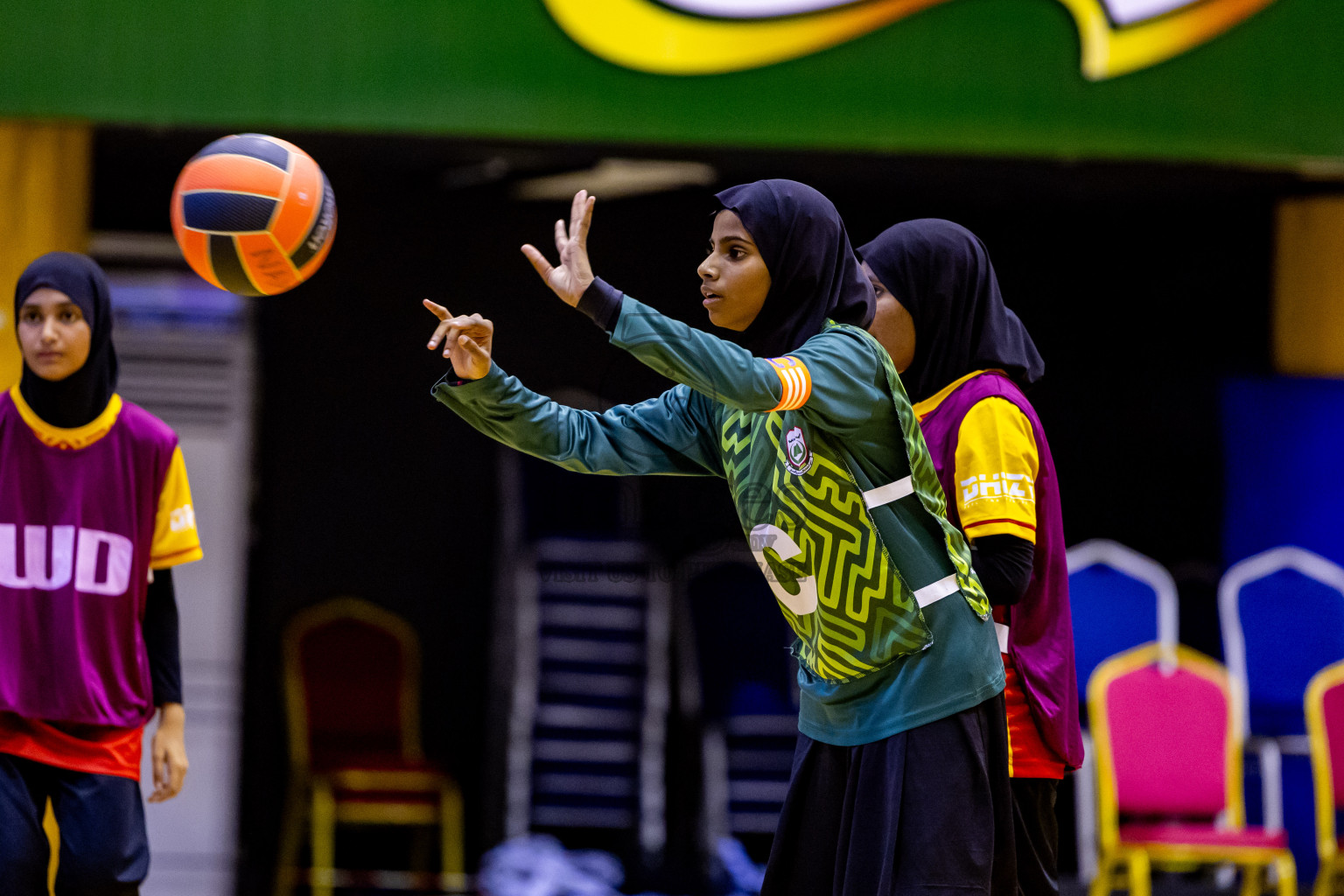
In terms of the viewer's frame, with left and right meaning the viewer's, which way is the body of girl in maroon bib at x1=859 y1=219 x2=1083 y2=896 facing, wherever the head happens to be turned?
facing to the left of the viewer

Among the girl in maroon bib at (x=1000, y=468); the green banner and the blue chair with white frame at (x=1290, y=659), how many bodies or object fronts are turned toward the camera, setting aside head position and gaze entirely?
2

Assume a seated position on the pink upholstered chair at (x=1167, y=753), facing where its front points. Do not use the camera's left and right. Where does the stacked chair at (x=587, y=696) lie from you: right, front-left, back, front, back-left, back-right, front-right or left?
back-right

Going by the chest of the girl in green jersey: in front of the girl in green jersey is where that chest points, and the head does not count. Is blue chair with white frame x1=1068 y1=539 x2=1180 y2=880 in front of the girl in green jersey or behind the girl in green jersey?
behind

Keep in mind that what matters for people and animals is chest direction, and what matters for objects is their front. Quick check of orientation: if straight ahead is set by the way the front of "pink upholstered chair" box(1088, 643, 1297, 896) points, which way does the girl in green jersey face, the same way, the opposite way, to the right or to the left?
to the right

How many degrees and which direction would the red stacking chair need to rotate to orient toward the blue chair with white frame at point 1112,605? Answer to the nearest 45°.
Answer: approximately 45° to its left

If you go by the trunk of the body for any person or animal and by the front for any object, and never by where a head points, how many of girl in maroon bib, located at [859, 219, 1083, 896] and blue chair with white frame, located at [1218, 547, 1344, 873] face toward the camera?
1

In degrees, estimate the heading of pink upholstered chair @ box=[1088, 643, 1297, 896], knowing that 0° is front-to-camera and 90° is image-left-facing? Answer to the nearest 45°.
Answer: approximately 315°

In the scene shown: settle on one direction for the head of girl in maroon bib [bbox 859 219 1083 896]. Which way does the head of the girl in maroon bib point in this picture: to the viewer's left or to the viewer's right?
to the viewer's left
